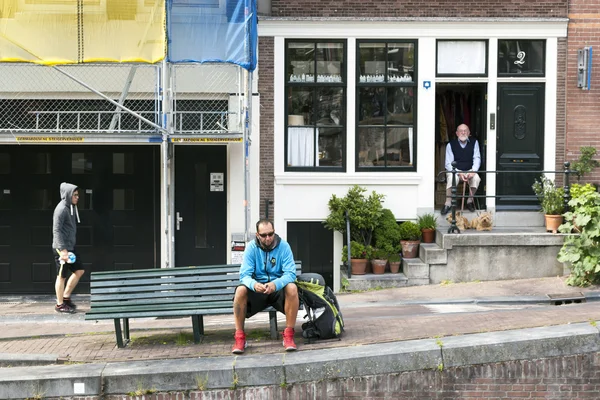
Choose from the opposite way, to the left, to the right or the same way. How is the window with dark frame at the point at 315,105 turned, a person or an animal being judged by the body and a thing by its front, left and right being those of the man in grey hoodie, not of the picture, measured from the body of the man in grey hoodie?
to the right

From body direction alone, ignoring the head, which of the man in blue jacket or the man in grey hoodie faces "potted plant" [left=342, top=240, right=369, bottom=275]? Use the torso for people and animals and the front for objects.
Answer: the man in grey hoodie

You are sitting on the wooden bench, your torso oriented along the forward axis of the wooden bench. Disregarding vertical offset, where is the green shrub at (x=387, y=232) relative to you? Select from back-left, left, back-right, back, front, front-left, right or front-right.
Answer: back-left

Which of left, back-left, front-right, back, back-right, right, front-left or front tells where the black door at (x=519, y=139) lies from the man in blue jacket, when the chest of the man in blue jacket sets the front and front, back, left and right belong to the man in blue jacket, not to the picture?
back-left

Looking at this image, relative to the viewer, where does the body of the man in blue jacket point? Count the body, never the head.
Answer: toward the camera

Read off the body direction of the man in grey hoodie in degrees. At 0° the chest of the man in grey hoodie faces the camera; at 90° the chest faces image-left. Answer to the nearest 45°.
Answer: approximately 270°

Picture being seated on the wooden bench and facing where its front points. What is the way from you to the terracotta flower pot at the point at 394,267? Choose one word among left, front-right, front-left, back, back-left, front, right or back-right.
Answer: back-left

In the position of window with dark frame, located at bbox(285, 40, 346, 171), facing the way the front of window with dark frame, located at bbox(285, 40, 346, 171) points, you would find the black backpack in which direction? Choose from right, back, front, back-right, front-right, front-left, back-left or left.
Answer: front

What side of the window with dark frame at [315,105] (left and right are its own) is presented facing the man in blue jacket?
front

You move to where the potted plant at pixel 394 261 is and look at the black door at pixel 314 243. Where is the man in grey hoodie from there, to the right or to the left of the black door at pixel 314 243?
left

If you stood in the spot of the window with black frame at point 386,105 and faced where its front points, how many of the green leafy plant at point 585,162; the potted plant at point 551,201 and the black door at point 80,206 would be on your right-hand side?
1

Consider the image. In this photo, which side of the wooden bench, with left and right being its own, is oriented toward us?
front
